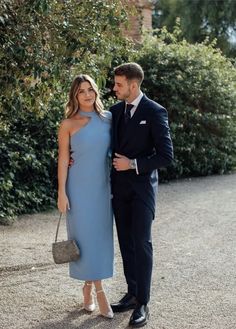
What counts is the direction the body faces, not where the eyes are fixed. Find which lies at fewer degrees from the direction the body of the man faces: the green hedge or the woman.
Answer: the woman

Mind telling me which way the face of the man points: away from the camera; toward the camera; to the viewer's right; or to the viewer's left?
to the viewer's left

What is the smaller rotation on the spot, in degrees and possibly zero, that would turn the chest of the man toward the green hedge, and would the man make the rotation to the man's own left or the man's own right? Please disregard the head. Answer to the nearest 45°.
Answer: approximately 135° to the man's own right

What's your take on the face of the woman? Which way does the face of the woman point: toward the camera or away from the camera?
toward the camera

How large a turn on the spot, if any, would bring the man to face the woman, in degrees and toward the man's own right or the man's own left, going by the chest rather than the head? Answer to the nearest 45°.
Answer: approximately 45° to the man's own right
